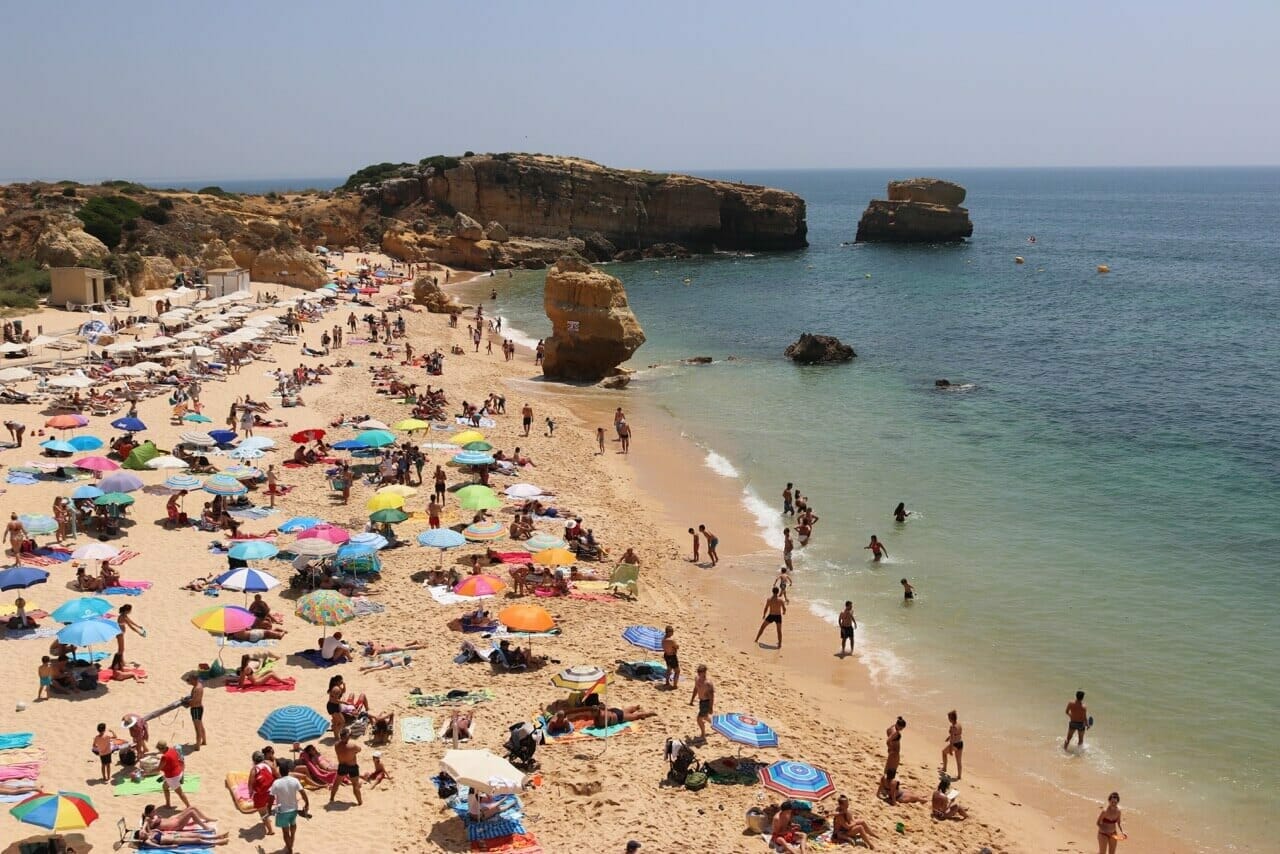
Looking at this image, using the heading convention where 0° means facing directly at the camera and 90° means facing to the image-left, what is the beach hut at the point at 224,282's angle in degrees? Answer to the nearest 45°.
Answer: approximately 315°

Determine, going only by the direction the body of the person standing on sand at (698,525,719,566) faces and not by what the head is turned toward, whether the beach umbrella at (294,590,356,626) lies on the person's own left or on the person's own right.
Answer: on the person's own left

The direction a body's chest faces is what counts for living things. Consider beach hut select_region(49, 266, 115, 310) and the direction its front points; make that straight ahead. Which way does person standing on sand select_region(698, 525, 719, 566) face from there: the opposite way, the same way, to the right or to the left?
the opposite way

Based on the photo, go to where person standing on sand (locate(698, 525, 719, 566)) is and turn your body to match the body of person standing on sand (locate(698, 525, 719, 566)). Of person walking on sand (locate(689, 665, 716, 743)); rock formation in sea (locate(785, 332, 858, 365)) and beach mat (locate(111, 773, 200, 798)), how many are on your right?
1

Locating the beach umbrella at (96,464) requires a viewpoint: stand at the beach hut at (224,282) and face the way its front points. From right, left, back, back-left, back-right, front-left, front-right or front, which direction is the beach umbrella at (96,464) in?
front-right

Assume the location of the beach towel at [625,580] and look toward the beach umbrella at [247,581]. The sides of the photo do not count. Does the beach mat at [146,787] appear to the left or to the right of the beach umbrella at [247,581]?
left
